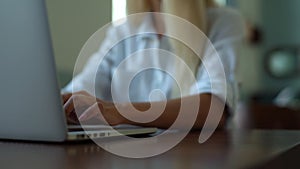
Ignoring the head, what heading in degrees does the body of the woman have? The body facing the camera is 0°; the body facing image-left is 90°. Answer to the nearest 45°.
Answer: approximately 45°

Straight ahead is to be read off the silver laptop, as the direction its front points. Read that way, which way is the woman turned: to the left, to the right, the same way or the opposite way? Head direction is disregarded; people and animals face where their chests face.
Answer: the opposite way

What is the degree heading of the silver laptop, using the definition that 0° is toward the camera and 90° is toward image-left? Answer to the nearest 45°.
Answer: approximately 225°
